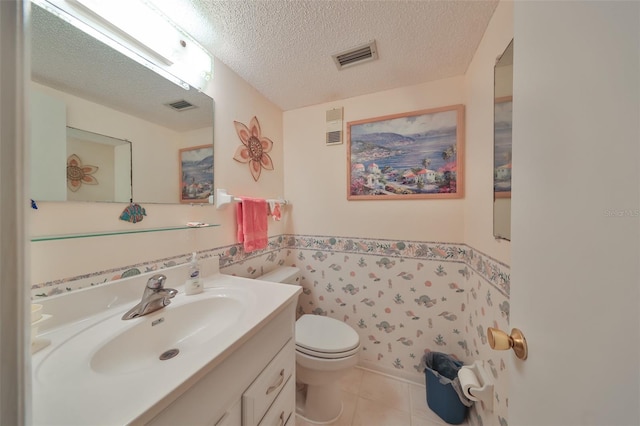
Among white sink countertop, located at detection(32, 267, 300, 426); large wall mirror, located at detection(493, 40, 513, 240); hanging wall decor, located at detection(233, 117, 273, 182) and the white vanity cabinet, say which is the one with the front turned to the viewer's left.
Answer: the large wall mirror

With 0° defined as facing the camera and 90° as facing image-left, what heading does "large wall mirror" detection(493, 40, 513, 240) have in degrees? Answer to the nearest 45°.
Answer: approximately 90°

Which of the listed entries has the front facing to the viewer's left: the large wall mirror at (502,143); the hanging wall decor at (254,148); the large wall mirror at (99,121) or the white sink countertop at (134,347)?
the large wall mirror at (502,143)

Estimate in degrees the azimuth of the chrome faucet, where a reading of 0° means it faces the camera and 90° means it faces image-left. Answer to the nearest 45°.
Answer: approximately 315°

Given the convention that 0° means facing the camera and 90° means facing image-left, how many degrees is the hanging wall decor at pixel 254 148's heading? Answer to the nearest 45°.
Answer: approximately 315°
